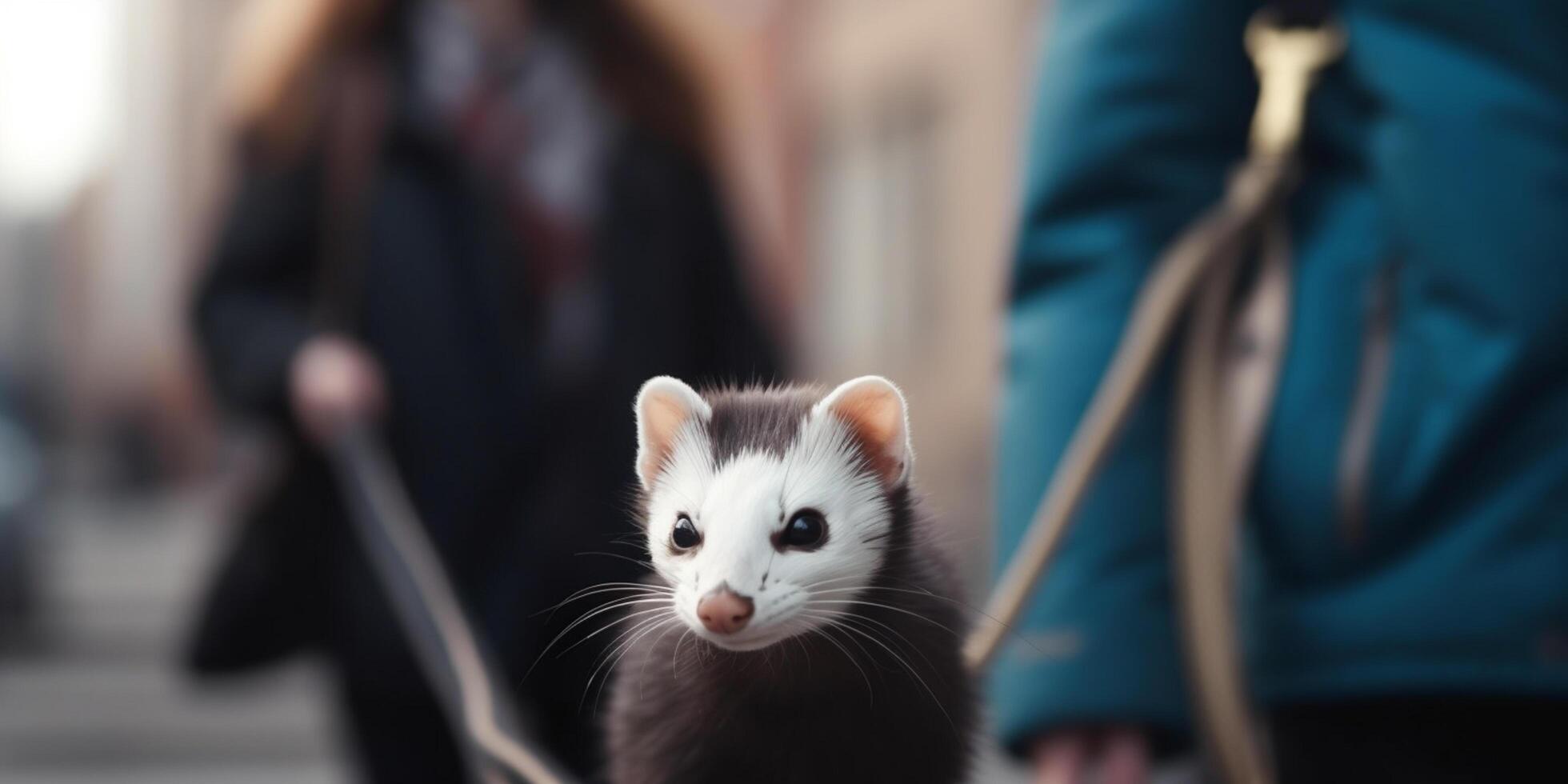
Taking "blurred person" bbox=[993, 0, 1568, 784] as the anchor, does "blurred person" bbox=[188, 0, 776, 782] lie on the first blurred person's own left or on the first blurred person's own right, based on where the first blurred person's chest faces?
on the first blurred person's own right

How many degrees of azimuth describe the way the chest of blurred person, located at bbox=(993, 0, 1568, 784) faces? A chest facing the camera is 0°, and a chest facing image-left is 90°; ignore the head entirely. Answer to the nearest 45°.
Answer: approximately 0°
